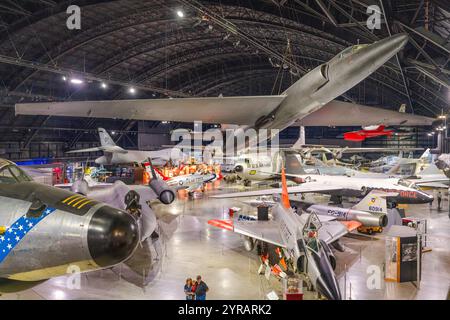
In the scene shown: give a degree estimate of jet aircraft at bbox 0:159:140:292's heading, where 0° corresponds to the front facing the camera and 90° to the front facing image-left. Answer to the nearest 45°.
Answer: approximately 315°

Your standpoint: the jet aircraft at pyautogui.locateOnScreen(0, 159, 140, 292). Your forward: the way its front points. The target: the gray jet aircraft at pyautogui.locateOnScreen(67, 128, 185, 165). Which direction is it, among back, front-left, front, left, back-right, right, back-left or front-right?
back-left

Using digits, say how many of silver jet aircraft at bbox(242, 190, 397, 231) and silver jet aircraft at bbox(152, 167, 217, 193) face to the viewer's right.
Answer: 1

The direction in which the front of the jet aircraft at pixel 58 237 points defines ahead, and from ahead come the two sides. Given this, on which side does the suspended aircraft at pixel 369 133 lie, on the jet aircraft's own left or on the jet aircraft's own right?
on the jet aircraft's own left

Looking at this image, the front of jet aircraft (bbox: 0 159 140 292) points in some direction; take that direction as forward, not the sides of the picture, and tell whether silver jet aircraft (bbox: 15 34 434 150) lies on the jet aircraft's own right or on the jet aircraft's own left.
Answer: on the jet aircraft's own left

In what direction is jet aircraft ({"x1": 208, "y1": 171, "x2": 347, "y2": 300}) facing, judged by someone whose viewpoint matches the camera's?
facing the viewer and to the right of the viewer

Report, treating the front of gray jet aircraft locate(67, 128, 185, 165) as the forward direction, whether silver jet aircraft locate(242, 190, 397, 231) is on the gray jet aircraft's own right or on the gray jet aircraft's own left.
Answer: on the gray jet aircraft's own right

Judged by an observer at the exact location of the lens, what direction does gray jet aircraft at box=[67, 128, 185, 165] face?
facing to the right of the viewer

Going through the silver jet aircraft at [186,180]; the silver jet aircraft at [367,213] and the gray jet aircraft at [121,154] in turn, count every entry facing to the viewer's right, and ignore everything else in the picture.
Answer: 2
